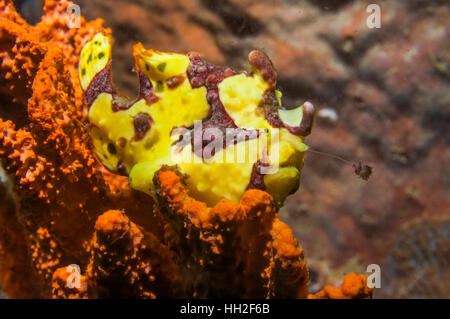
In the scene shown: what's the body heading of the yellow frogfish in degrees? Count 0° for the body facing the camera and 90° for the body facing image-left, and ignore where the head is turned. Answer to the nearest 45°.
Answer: approximately 270°
